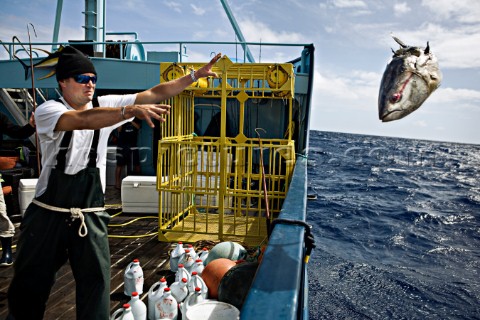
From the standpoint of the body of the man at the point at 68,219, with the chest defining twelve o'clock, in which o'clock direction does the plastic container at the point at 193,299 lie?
The plastic container is roughly at 10 o'clock from the man.

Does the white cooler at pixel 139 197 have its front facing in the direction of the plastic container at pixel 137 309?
yes

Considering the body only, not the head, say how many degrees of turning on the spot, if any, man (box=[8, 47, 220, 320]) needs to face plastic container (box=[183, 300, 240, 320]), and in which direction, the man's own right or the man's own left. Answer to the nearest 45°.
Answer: approximately 45° to the man's own left

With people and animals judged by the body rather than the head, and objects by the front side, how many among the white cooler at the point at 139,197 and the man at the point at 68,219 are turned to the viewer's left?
0

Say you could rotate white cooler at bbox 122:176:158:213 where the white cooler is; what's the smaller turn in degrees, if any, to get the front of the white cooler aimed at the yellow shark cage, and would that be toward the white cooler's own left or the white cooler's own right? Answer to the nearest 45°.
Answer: approximately 45° to the white cooler's own left

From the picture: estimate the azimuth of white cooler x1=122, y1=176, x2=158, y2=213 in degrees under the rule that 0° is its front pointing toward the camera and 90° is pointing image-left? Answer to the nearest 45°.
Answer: approximately 0°

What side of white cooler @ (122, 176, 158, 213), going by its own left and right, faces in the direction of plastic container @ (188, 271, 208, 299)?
front

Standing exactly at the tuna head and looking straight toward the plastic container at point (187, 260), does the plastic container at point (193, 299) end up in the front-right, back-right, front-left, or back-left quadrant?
front-left

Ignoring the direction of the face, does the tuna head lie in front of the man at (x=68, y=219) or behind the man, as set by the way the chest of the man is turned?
in front

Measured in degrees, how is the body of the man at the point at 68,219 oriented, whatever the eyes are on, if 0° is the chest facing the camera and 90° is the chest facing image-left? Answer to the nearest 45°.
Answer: approximately 315°

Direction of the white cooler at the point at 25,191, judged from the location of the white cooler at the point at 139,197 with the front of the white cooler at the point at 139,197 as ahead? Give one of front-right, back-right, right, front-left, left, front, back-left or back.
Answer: right
